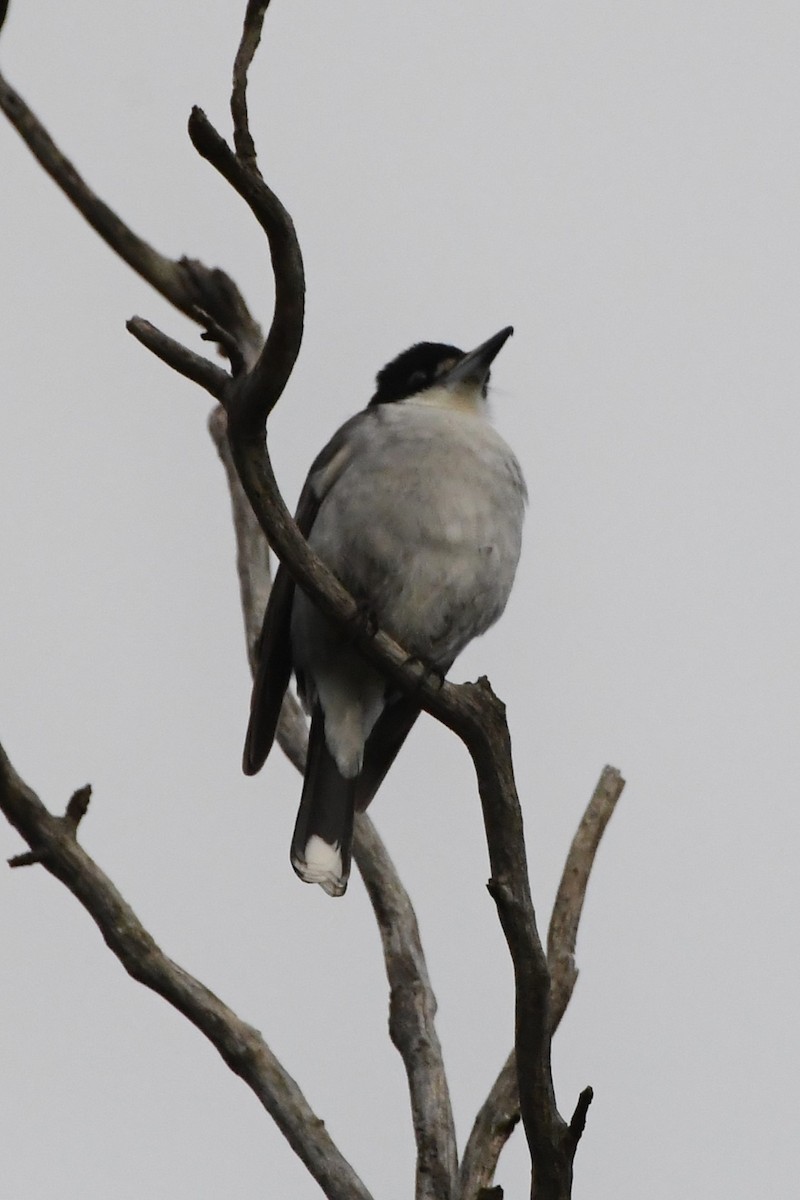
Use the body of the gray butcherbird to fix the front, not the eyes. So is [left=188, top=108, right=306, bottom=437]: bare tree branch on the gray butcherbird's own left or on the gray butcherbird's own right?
on the gray butcherbird's own right

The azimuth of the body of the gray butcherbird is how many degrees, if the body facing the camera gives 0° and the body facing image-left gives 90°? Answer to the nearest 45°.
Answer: approximately 315°

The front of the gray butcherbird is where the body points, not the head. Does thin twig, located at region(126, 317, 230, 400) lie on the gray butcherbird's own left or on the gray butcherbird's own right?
on the gray butcherbird's own right
